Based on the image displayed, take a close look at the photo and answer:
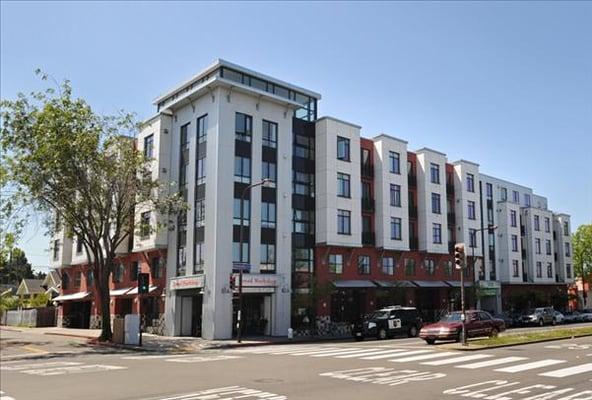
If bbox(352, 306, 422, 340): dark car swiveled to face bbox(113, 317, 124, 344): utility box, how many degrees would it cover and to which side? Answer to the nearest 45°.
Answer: approximately 45° to its right

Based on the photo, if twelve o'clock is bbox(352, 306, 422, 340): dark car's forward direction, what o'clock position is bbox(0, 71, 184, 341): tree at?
The tree is roughly at 1 o'clock from the dark car.

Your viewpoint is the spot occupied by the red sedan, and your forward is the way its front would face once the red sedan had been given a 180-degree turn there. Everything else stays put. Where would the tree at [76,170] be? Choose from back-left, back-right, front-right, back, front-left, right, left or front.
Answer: back-left

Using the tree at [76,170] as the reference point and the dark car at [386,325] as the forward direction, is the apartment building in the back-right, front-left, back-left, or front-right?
front-left

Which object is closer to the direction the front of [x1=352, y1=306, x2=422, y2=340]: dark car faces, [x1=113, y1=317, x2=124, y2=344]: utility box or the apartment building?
the utility box

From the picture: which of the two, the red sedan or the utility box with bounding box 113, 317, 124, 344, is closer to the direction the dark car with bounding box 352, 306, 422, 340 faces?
the utility box

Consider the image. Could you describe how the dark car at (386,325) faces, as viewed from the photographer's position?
facing the viewer and to the left of the viewer
